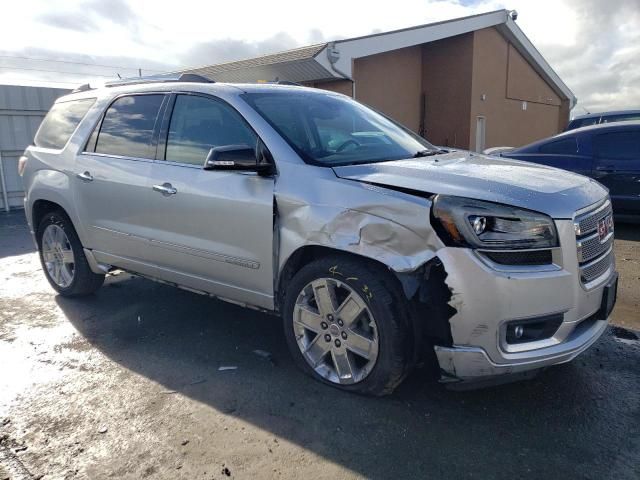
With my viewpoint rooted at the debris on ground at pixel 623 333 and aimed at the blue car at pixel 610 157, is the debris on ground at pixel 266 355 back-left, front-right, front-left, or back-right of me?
back-left

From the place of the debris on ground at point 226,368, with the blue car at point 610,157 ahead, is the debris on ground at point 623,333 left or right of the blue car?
right

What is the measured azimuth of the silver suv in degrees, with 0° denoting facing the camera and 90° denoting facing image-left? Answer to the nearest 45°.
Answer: approximately 315°

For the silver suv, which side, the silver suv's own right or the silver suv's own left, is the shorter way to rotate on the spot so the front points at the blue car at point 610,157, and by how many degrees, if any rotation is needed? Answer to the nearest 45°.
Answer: approximately 90° to the silver suv's own left
